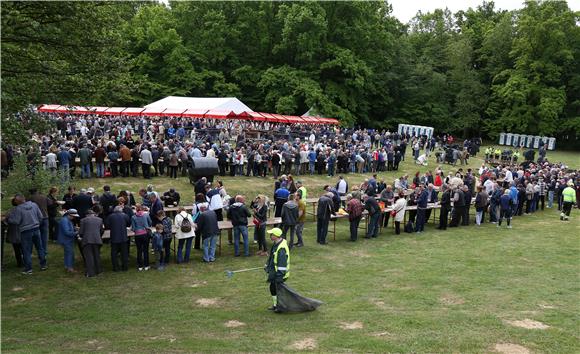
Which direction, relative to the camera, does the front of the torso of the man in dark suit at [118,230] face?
away from the camera

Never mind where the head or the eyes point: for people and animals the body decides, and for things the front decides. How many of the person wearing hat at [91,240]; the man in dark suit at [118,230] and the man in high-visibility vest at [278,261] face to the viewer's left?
1

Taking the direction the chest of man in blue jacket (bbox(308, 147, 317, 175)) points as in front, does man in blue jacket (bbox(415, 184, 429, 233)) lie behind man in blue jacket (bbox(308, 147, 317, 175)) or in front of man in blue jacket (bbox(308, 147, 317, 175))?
behind

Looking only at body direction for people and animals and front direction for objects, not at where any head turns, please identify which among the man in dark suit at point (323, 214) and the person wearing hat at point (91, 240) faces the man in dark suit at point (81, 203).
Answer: the person wearing hat

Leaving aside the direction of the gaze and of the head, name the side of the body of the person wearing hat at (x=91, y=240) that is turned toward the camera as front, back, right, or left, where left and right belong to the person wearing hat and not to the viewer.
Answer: back

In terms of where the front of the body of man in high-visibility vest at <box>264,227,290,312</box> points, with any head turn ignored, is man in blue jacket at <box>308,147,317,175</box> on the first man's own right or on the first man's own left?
on the first man's own right

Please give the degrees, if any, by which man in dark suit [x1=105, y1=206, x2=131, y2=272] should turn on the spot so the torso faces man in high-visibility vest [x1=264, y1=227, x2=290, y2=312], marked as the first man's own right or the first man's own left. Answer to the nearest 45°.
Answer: approximately 135° to the first man's own right

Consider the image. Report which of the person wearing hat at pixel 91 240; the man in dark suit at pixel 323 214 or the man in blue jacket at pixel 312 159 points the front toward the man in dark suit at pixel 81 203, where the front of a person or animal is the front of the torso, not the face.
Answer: the person wearing hat

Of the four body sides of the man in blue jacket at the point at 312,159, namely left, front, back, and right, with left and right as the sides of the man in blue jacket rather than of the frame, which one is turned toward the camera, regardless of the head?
back

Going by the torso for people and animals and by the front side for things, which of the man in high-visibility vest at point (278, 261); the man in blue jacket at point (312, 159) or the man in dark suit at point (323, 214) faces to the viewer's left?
the man in high-visibility vest

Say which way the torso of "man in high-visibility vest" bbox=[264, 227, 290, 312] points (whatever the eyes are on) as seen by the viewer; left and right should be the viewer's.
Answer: facing to the left of the viewer
